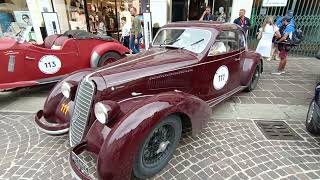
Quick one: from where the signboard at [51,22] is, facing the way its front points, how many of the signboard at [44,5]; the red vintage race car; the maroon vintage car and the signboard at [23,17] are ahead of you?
2

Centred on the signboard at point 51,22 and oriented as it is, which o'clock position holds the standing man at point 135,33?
The standing man is roughly at 10 o'clock from the signboard.

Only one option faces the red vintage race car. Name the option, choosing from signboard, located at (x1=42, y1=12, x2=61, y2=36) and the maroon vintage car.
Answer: the signboard

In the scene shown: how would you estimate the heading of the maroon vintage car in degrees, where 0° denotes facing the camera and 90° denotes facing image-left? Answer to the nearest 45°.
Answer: approximately 45°

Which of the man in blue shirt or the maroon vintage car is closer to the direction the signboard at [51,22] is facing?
the maroon vintage car

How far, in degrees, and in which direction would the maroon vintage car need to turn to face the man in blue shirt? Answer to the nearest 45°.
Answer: approximately 180°

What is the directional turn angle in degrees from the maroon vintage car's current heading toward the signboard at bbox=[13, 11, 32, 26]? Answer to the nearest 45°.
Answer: approximately 90° to its right

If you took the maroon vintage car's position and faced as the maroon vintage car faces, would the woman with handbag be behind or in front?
behind

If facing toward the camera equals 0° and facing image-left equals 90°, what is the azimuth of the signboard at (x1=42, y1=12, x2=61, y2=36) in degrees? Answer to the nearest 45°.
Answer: approximately 0°
